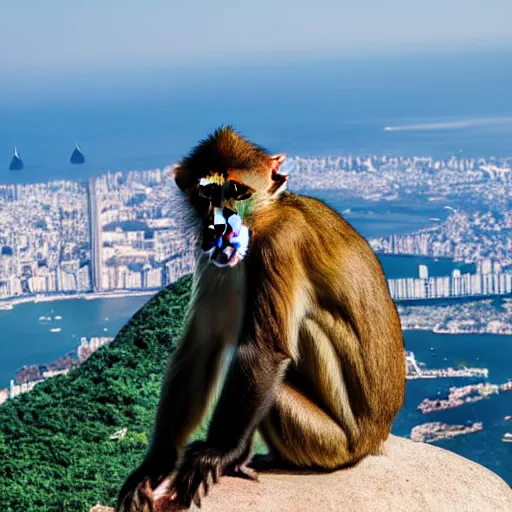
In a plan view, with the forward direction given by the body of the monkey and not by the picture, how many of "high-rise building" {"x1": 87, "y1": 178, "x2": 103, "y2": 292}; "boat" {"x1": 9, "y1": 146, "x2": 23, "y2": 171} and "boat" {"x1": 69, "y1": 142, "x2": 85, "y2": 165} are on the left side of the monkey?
0

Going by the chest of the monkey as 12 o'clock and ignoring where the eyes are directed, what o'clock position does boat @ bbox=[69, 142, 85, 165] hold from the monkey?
The boat is roughly at 4 o'clock from the monkey.

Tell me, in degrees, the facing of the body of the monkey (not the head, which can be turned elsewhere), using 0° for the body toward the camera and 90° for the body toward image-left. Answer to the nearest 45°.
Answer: approximately 45°

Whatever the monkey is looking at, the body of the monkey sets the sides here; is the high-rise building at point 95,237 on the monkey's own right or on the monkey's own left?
on the monkey's own right

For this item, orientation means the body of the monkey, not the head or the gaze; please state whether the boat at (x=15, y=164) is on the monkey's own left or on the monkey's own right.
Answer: on the monkey's own right
